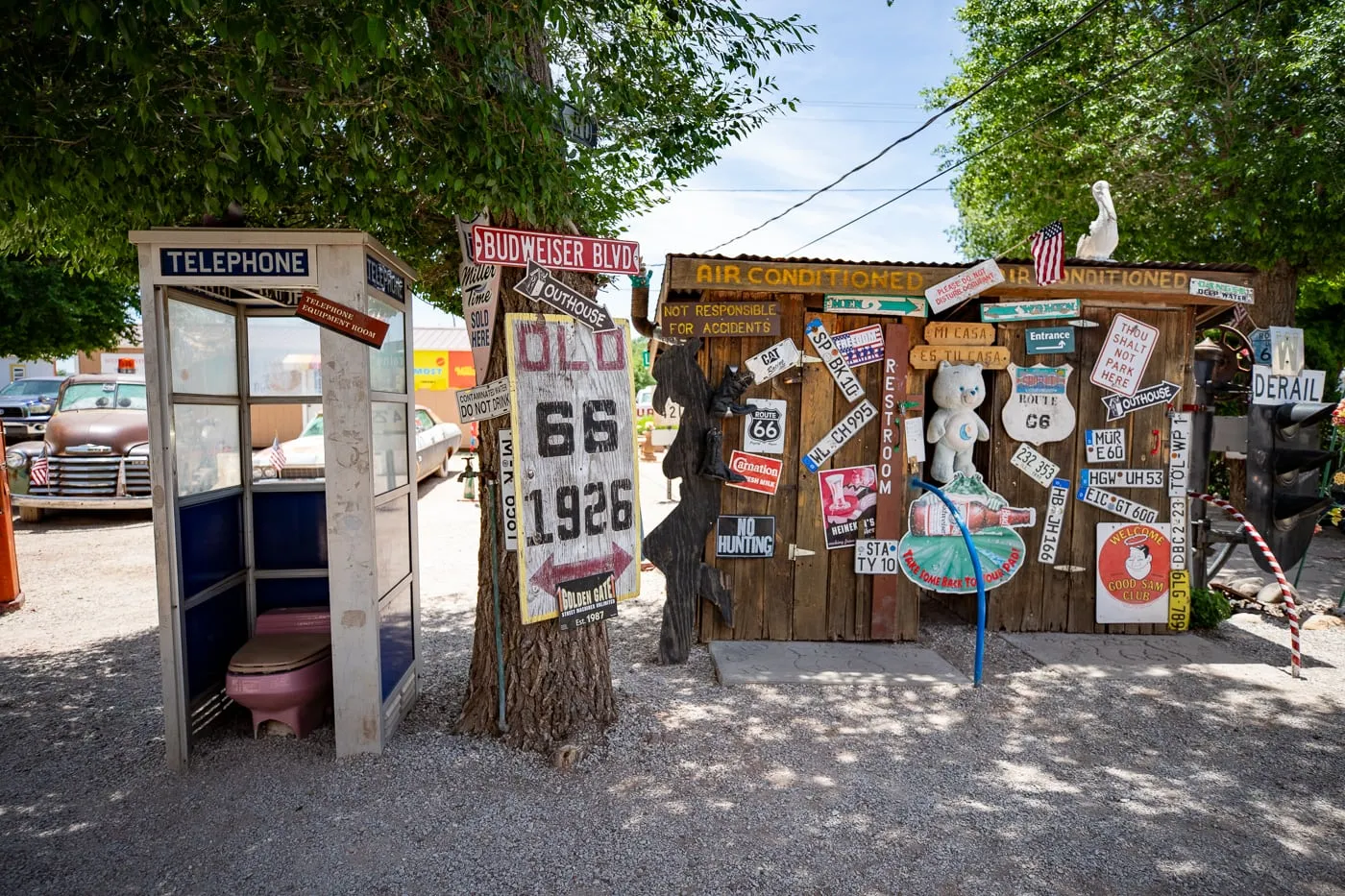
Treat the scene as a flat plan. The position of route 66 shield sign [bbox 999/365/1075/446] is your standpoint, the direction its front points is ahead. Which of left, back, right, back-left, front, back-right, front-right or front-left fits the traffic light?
back-left

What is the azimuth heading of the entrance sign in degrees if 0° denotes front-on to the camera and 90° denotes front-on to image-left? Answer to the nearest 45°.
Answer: approximately 0°

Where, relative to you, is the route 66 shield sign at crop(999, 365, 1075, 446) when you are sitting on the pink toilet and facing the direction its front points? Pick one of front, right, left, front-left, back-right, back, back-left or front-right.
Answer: back-left

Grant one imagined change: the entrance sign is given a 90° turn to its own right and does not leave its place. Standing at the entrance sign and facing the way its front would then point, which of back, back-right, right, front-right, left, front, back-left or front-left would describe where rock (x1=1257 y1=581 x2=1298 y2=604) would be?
back-right

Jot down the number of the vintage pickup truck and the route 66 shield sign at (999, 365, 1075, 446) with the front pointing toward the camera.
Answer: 2

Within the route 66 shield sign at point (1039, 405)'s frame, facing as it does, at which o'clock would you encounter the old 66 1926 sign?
The old 66 1926 sign is roughly at 1 o'clock from the route 66 shield sign.

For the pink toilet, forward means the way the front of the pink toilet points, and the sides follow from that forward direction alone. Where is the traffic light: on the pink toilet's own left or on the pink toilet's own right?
on the pink toilet's own left

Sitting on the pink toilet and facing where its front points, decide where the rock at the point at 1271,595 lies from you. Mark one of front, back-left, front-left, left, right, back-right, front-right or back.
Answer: back-left

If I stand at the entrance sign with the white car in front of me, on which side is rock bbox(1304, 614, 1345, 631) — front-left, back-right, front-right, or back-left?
back-right

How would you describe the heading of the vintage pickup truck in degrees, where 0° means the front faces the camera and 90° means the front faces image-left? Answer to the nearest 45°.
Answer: approximately 0°
